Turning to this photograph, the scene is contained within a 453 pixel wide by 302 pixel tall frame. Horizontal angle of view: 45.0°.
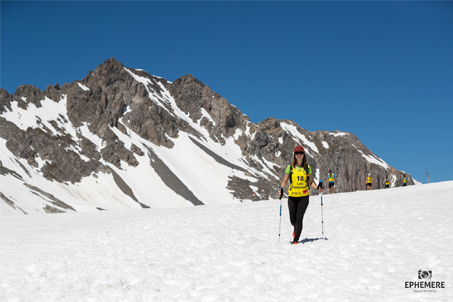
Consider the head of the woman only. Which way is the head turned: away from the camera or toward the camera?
toward the camera

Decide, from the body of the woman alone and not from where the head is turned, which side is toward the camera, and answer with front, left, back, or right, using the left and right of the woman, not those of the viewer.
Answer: front
